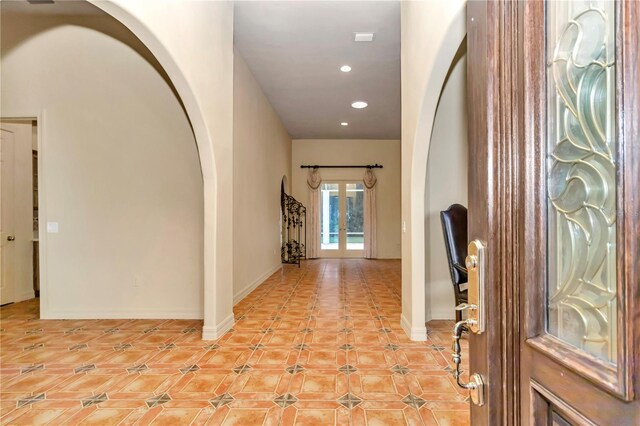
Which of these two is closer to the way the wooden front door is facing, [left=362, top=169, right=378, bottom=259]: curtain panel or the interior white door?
the interior white door

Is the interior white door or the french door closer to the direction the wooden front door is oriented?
the interior white door

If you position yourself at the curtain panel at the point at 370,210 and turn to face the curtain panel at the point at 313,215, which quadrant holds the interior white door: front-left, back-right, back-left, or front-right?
front-left

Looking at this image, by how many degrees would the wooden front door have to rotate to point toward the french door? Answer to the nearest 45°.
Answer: approximately 90° to its right

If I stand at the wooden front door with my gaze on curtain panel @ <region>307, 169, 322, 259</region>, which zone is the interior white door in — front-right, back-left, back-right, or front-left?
front-left

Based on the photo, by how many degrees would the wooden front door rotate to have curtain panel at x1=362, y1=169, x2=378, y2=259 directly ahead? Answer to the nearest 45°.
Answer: approximately 90° to its right

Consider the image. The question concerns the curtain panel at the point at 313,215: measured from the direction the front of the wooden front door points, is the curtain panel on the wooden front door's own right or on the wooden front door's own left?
on the wooden front door's own right

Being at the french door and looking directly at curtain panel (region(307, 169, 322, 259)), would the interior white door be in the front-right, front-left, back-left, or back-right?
front-left

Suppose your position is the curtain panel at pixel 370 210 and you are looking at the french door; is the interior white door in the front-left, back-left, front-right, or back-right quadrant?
front-left

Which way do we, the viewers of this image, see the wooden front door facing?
facing the viewer and to the left of the viewer
